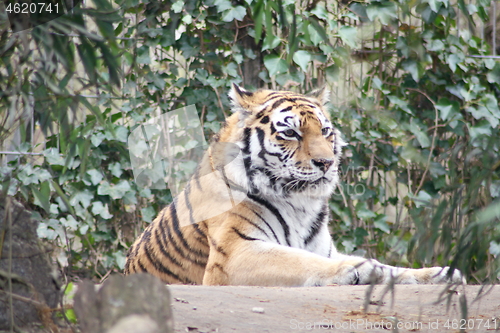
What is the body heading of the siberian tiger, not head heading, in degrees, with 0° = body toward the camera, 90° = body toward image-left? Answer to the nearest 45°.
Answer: approximately 315°

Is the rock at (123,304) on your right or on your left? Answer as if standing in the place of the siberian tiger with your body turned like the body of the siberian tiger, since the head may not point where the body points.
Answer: on your right

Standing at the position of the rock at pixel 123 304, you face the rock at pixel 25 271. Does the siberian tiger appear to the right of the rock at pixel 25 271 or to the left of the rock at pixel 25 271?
right

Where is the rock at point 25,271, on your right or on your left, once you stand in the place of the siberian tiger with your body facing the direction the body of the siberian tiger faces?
on your right
